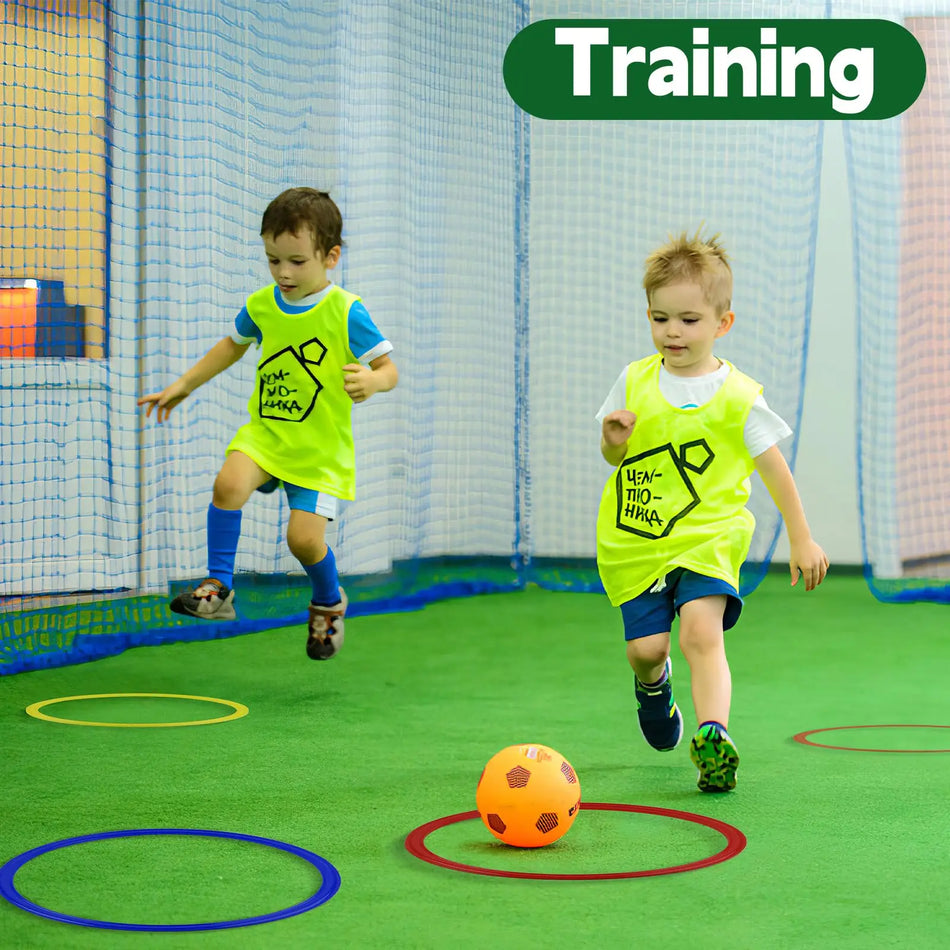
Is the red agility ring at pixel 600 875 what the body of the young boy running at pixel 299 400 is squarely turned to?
no

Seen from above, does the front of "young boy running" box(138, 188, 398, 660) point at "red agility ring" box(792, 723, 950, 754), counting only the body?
no

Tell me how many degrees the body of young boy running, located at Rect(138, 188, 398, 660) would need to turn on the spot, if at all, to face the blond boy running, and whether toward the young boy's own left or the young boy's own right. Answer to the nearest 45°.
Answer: approximately 90° to the young boy's own left

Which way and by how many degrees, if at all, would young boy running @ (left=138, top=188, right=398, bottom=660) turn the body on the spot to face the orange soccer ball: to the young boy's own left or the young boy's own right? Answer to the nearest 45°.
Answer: approximately 45° to the young boy's own left

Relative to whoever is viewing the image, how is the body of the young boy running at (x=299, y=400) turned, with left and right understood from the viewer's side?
facing the viewer and to the left of the viewer

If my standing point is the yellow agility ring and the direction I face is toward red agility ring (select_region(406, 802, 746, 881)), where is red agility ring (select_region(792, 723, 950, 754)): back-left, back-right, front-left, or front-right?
front-left

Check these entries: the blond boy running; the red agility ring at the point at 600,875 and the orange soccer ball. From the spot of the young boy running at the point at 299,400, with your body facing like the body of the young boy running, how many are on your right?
0

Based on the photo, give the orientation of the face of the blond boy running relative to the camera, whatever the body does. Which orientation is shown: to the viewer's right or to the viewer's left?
to the viewer's left
